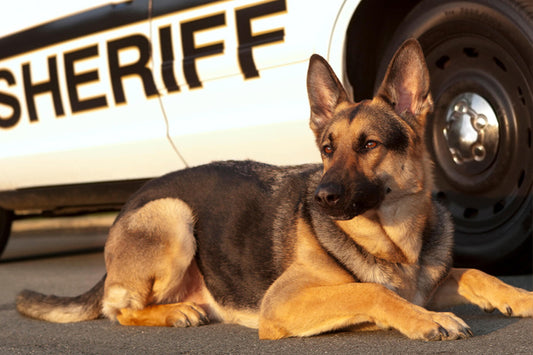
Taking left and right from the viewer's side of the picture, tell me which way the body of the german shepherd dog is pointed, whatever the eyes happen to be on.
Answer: facing the viewer and to the right of the viewer

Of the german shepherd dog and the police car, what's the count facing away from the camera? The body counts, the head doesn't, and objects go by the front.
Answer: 0
